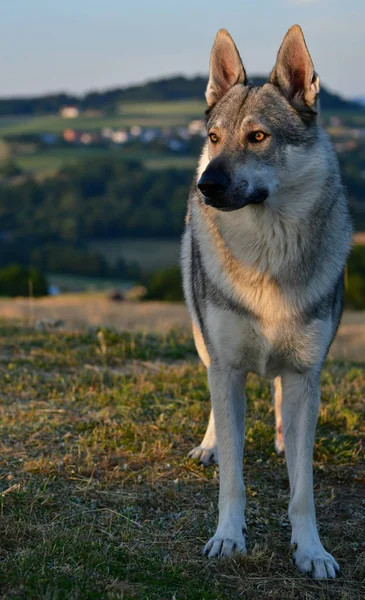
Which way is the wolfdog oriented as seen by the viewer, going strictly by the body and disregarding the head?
toward the camera
